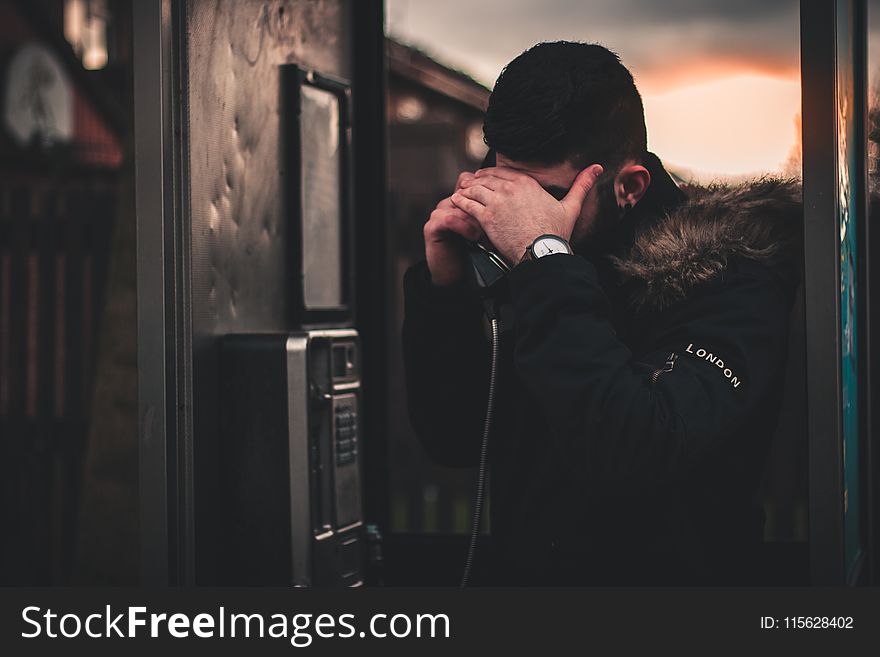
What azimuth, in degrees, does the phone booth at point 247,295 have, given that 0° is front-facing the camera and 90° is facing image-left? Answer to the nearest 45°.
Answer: approximately 315°

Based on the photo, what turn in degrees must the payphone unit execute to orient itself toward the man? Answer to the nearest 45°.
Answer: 0° — it already faces them

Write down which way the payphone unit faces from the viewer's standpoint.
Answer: facing the viewer and to the right of the viewer

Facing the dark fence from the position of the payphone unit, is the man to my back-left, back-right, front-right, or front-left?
back-right

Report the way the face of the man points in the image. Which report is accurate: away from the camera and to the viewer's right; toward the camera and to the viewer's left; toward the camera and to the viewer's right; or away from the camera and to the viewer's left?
toward the camera and to the viewer's left

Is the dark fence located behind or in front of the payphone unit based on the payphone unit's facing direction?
behind

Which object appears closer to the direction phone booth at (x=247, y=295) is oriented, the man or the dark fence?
the man

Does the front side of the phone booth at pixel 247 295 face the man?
yes
